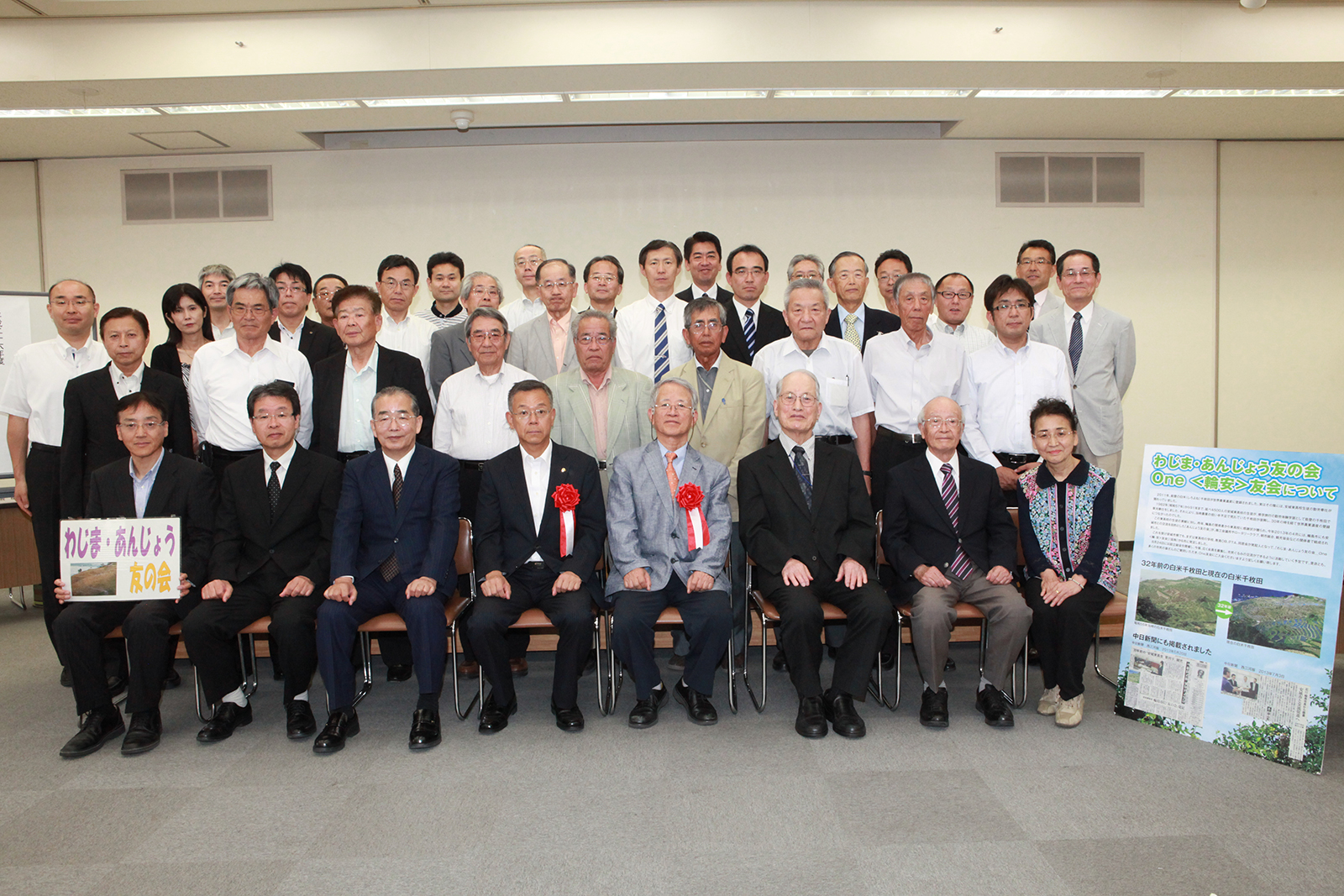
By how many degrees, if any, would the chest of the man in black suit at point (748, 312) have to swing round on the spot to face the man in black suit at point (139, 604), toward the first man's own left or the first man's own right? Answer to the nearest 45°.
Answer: approximately 45° to the first man's own right

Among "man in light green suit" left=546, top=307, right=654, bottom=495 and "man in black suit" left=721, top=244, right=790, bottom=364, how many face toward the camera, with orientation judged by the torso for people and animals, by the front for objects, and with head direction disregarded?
2

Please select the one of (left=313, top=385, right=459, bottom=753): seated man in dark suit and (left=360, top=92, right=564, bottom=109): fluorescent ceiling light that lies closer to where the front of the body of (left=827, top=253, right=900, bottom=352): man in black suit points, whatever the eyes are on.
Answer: the seated man in dark suit

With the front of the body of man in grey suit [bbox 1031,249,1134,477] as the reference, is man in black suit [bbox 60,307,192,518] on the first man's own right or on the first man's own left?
on the first man's own right
